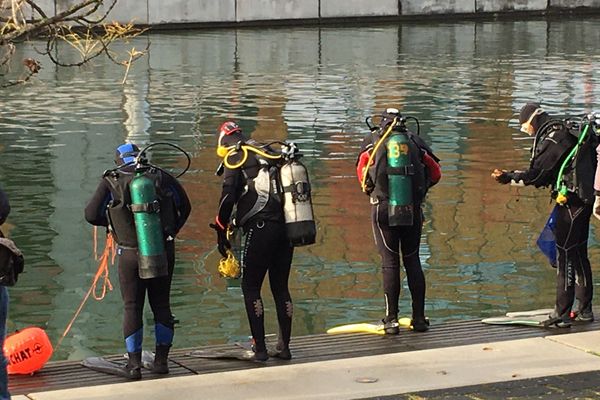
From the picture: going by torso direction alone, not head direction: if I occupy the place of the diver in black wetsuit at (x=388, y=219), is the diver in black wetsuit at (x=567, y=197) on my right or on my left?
on my right

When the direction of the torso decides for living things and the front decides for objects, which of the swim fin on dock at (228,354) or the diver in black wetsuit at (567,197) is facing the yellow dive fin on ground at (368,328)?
the diver in black wetsuit

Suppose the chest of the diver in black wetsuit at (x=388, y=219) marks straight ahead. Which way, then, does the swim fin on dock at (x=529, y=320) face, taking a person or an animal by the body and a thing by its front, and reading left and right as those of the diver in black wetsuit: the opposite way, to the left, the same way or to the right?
to the left

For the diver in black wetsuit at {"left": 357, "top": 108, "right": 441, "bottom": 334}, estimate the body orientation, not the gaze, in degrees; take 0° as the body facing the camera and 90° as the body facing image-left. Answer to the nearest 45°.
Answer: approximately 180°

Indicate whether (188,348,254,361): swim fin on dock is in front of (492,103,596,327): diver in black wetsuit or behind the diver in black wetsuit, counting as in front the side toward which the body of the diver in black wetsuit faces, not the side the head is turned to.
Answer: in front

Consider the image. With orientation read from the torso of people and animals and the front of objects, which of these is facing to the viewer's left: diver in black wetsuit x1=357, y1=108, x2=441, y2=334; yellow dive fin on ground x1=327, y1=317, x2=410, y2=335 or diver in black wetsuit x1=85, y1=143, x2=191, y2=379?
the yellow dive fin on ground

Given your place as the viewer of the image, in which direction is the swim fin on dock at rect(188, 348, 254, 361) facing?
facing to the left of the viewer

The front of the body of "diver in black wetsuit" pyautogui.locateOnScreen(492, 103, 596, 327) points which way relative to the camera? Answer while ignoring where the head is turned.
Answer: to the viewer's left

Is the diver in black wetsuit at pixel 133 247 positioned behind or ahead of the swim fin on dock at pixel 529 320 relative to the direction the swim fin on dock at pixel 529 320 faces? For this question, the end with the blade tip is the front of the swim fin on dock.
ahead

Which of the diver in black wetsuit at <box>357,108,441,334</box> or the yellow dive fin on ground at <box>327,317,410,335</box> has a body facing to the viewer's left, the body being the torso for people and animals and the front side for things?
the yellow dive fin on ground

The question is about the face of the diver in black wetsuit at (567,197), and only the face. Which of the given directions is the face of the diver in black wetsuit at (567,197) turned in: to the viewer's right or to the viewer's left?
to the viewer's left

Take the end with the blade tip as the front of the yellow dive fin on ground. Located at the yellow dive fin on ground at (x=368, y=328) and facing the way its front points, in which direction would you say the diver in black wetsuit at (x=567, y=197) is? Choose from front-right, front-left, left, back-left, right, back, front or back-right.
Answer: back

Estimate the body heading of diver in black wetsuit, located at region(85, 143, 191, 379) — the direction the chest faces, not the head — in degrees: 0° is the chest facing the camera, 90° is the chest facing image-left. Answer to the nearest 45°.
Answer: approximately 180°

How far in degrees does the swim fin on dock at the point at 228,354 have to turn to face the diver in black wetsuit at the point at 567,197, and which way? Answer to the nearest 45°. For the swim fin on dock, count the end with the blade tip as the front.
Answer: approximately 180°

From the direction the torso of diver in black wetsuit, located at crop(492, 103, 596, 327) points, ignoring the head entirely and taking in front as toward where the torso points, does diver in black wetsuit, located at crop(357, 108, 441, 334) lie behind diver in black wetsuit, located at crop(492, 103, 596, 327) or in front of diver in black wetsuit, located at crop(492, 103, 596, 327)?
in front

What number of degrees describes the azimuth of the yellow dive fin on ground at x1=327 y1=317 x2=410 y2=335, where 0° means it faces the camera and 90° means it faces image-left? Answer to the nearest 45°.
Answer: approximately 90°

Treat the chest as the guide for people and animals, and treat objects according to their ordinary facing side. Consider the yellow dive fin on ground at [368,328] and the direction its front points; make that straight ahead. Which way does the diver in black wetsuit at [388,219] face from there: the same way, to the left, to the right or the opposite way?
to the right

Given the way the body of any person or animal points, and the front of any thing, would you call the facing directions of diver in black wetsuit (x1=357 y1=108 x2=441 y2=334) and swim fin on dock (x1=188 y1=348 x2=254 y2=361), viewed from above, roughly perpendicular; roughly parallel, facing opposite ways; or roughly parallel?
roughly perpendicular
